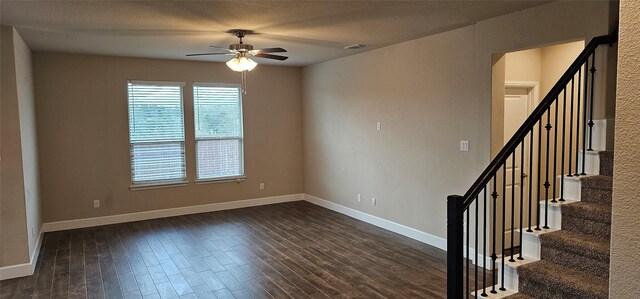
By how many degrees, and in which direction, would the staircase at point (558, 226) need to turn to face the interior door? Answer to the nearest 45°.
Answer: approximately 135° to its right

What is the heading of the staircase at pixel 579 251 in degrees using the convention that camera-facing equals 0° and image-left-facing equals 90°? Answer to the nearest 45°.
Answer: approximately 45°

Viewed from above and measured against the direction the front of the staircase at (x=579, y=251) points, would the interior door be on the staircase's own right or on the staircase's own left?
on the staircase's own right

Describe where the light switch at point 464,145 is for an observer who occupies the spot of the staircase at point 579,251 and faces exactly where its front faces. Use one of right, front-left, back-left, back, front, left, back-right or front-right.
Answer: right

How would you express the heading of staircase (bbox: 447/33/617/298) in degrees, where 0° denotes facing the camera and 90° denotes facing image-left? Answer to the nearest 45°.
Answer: approximately 45°
